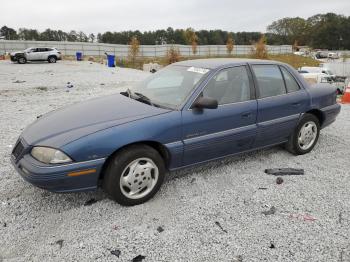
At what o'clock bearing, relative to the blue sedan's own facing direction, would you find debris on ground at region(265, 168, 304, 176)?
The debris on ground is roughly at 7 o'clock from the blue sedan.

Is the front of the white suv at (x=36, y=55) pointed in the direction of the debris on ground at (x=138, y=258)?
no

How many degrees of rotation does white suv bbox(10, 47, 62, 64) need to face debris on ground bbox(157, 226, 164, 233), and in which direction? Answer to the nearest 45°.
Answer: approximately 90° to its left

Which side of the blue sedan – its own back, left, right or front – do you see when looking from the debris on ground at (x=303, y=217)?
left

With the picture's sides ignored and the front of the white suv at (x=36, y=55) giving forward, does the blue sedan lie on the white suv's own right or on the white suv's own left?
on the white suv's own left

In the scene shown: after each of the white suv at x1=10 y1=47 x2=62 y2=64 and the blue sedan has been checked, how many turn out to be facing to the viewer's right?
0

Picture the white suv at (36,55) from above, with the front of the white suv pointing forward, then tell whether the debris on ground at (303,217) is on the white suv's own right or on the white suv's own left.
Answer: on the white suv's own left

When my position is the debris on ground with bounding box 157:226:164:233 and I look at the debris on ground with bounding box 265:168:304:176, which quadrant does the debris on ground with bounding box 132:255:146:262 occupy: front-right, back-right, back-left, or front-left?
back-right

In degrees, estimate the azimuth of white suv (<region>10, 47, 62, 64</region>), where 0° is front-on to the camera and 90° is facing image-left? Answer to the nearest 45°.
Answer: approximately 90°

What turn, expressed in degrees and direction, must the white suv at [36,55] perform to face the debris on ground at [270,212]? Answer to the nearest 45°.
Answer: approximately 90° to its left

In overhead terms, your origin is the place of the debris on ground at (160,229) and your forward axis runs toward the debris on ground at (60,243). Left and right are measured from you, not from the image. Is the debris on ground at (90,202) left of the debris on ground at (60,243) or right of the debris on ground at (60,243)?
right

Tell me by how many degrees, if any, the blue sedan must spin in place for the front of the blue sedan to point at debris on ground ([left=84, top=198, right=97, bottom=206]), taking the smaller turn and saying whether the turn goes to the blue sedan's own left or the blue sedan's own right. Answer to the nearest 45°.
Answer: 0° — it already faces it

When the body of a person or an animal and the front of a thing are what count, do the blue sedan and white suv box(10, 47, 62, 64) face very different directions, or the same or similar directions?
same or similar directions

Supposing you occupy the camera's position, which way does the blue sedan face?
facing the viewer and to the left of the viewer

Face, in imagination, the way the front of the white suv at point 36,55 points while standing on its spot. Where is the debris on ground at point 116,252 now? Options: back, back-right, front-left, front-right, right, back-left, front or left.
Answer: left

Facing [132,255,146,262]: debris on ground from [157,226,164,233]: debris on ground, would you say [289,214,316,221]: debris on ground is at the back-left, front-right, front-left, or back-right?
back-left

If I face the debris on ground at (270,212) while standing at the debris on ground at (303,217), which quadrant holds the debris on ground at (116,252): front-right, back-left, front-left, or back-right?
front-left

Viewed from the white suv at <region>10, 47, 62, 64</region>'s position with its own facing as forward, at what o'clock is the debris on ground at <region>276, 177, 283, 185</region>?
The debris on ground is roughly at 9 o'clock from the white suv.

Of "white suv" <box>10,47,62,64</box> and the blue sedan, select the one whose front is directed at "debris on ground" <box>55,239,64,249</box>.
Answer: the blue sedan

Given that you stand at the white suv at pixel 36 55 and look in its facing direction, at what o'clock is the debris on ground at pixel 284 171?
The debris on ground is roughly at 9 o'clock from the white suv.
